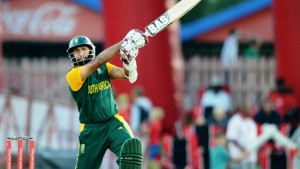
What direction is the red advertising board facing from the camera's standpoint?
toward the camera

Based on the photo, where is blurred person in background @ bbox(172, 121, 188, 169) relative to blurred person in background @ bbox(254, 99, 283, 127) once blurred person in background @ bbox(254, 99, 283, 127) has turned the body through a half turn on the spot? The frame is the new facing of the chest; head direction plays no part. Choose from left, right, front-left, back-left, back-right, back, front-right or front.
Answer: left

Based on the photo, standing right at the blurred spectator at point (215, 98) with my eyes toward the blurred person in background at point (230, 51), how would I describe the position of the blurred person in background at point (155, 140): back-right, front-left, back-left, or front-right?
back-left

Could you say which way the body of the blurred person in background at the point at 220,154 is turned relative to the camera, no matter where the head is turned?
toward the camera

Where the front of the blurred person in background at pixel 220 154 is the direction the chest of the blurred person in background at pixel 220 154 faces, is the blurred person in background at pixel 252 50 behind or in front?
behind

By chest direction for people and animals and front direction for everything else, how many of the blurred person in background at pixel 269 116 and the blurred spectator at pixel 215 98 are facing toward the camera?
2
